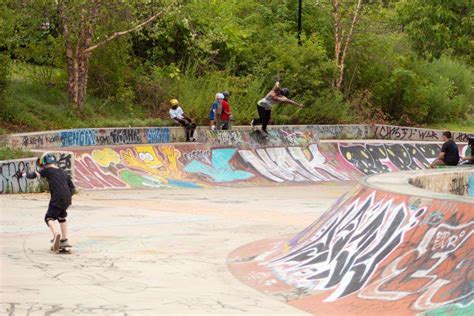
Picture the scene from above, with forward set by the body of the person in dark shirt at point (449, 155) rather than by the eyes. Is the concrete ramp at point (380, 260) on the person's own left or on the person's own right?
on the person's own left

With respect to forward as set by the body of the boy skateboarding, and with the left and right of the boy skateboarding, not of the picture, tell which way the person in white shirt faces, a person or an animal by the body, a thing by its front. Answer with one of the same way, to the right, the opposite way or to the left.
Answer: the opposite way

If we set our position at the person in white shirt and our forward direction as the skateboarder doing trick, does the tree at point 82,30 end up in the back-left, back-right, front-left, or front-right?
back-left

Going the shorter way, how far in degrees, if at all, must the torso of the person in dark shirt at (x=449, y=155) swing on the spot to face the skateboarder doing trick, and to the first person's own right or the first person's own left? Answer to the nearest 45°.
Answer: approximately 45° to the first person's own right

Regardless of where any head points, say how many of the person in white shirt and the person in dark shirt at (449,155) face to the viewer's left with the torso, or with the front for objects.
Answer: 1

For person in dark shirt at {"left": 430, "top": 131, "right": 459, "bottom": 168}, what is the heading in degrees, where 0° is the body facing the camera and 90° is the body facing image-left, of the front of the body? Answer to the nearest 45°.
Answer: approximately 90°

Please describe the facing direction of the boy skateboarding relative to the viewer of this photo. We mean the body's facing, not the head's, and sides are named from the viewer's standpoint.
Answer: facing away from the viewer and to the left of the viewer

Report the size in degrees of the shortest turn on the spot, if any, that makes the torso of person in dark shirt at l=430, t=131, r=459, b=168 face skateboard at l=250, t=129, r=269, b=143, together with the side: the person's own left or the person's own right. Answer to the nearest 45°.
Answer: approximately 45° to the person's own right

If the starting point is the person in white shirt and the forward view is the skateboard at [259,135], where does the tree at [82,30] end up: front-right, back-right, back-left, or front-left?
back-left

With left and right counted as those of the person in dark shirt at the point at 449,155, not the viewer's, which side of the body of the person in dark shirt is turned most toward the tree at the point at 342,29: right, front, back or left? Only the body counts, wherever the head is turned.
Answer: right
